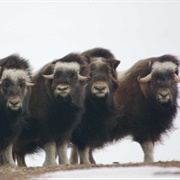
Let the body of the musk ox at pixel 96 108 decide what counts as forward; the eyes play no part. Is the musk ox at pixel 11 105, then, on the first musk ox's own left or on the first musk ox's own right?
on the first musk ox's own right

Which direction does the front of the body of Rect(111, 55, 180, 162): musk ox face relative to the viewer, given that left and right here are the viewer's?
facing the viewer and to the right of the viewer

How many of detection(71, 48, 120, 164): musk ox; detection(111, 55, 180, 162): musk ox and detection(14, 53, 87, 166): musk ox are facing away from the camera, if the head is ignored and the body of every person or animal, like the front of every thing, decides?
0

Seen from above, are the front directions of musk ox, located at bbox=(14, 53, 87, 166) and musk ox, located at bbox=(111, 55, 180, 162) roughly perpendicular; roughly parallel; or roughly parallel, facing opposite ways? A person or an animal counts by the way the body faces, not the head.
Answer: roughly parallel

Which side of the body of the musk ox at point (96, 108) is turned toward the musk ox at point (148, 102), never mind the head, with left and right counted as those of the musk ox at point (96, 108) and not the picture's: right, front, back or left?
left

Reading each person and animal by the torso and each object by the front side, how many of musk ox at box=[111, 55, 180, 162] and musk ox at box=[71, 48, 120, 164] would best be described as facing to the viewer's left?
0

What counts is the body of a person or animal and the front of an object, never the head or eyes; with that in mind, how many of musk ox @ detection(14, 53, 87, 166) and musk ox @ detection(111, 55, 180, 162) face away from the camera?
0

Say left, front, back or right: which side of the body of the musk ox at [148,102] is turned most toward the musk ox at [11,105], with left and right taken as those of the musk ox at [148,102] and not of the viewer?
back

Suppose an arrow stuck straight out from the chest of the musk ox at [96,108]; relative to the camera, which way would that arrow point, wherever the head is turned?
toward the camera

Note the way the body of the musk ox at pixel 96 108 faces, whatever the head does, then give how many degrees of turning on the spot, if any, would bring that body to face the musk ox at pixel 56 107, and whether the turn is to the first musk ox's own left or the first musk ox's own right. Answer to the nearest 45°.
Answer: approximately 45° to the first musk ox's own right
